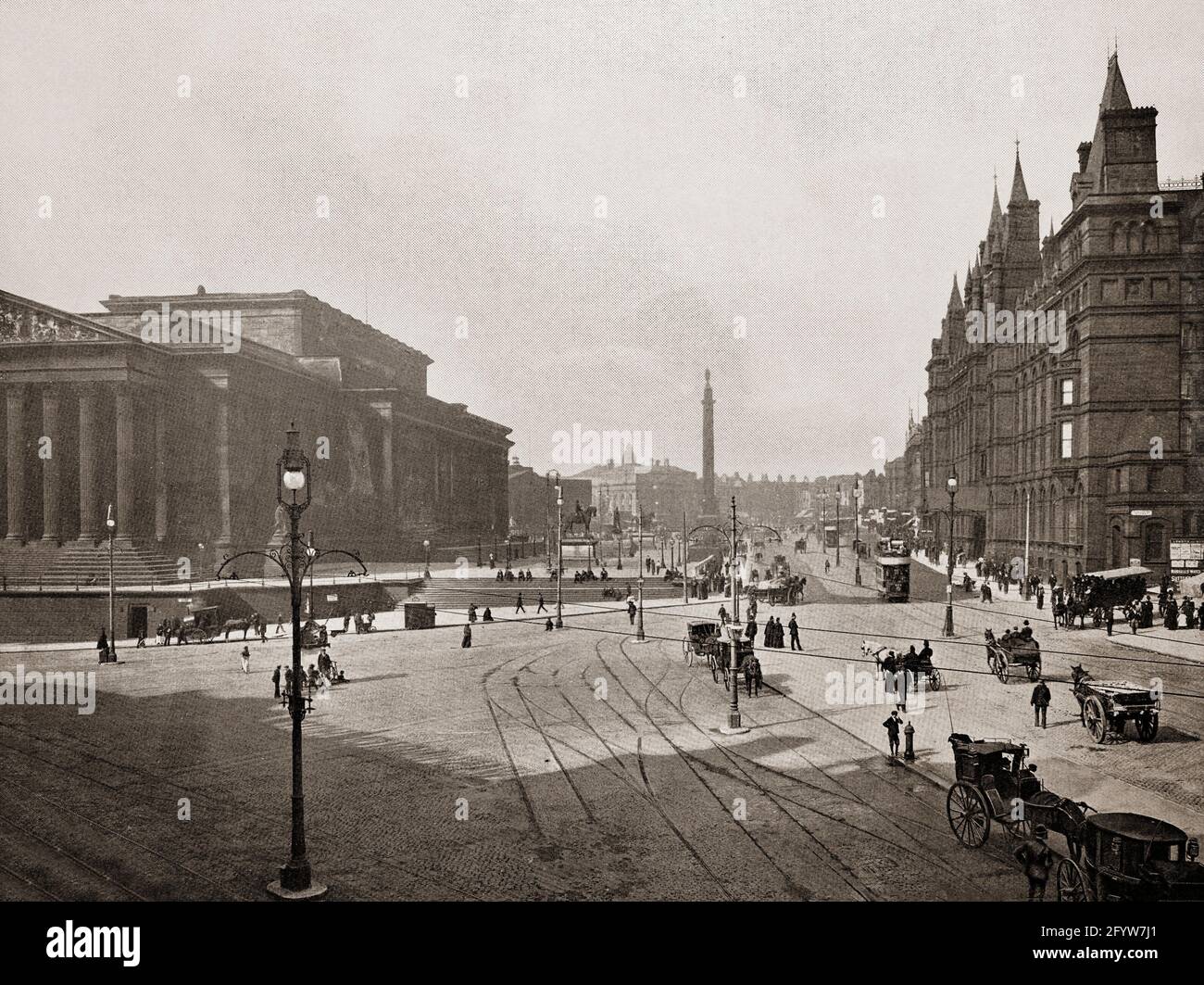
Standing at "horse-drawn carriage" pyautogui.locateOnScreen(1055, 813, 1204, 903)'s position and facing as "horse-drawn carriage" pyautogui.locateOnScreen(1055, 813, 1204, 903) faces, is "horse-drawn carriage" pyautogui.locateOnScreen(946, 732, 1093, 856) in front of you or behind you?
behind

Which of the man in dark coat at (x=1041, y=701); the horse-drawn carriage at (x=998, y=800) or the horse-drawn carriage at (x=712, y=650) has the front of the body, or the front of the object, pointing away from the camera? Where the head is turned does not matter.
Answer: the man in dark coat

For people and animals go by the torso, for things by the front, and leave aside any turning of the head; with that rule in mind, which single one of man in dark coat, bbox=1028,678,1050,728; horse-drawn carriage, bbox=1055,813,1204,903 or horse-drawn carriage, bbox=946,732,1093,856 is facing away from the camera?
the man in dark coat

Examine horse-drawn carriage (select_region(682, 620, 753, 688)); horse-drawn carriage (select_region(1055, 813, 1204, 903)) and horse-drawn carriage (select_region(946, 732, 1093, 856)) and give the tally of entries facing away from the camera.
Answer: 0

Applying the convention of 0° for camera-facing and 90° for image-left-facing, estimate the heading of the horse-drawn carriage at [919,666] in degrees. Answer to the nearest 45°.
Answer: approximately 135°

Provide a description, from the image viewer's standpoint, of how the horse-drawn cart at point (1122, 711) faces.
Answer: facing away from the viewer and to the left of the viewer

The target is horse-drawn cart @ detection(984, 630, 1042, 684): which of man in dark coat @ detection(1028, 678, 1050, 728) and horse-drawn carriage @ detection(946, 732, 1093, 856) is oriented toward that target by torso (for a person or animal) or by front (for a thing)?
the man in dark coat

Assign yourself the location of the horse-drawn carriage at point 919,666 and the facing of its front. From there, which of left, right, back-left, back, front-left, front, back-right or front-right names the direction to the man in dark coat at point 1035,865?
back-left

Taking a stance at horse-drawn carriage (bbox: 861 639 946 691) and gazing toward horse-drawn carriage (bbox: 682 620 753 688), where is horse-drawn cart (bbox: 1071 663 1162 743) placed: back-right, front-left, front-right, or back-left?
back-left

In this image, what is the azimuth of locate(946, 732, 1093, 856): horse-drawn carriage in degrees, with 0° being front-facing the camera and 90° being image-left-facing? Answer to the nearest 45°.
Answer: approximately 315°
